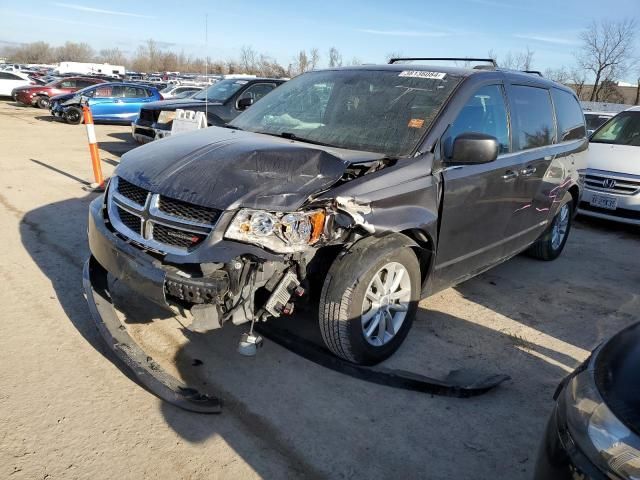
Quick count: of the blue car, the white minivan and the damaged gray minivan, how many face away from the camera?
0

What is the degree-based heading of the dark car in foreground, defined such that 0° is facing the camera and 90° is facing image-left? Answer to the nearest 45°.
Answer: approximately 45°

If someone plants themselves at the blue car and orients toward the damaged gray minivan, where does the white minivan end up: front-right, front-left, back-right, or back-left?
front-left

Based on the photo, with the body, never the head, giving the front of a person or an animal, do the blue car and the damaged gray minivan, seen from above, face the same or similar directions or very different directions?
same or similar directions

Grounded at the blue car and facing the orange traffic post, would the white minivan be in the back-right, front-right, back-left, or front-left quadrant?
front-left

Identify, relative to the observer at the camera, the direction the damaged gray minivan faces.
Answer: facing the viewer and to the left of the viewer

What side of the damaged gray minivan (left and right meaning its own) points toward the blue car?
right

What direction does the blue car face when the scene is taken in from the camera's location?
facing to the left of the viewer

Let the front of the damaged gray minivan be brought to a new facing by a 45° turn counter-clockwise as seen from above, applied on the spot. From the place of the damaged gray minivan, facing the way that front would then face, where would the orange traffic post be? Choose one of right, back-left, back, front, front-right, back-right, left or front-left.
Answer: back-right

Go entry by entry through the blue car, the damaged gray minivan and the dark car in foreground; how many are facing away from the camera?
0

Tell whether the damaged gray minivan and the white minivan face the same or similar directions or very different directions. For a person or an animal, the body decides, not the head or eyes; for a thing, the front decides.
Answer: same or similar directions

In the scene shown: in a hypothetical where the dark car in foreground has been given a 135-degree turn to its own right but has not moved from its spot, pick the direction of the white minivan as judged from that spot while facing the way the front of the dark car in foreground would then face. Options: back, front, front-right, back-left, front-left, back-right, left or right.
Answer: front

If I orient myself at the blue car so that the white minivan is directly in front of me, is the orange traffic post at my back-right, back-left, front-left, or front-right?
front-right

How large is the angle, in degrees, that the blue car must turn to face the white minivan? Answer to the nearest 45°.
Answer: approximately 135° to its left

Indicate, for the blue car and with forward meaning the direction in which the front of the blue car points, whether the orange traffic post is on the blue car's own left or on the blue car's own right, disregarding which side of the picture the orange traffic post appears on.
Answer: on the blue car's own left

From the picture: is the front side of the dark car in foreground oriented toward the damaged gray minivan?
no

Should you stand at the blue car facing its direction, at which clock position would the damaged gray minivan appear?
The damaged gray minivan is roughly at 9 o'clock from the blue car.

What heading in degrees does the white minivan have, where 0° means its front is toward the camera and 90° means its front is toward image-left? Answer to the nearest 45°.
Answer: approximately 45°

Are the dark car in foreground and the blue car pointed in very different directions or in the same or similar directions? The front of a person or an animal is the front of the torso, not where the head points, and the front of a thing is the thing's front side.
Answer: same or similar directions
